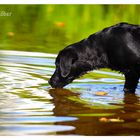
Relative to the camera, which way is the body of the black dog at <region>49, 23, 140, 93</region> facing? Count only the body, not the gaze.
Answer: to the viewer's left
